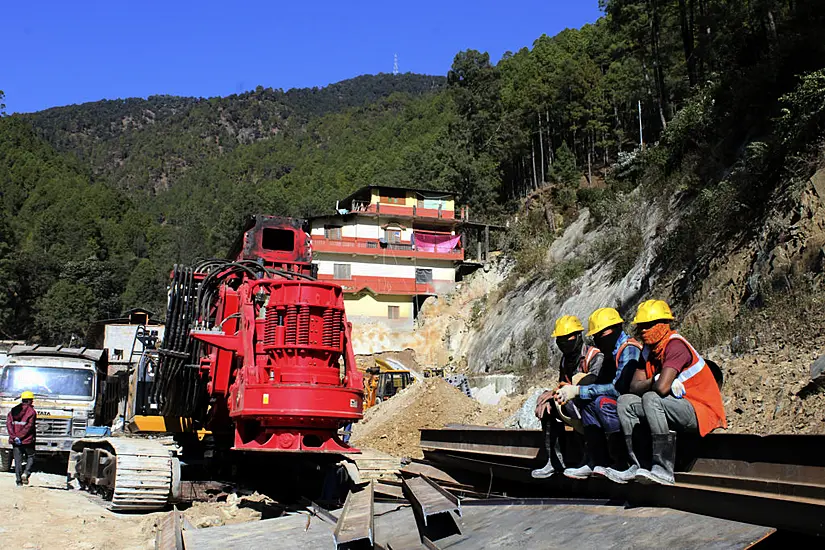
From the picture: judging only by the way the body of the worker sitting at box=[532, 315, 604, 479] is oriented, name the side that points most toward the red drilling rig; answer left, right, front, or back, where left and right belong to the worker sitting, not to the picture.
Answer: right

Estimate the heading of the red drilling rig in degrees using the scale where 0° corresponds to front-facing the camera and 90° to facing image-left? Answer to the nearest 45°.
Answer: approximately 315°

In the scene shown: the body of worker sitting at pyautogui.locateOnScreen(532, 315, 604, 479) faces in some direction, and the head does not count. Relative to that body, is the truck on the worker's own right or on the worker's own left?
on the worker's own right

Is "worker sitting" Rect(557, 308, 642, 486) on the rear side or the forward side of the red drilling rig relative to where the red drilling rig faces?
on the forward side

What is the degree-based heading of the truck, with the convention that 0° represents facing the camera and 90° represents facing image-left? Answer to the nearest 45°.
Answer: approximately 0°

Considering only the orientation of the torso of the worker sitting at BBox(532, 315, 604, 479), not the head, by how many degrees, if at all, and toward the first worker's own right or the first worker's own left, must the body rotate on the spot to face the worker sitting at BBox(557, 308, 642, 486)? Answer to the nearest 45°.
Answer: approximately 90° to the first worker's own left

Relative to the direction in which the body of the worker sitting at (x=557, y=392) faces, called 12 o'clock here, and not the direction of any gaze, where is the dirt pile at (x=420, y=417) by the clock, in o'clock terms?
The dirt pile is roughly at 4 o'clock from the worker sitting.

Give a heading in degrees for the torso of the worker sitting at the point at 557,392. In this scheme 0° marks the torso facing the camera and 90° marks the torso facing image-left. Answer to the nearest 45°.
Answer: approximately 45°

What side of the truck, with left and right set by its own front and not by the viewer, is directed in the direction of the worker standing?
front

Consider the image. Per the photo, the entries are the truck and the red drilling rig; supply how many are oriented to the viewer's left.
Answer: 0

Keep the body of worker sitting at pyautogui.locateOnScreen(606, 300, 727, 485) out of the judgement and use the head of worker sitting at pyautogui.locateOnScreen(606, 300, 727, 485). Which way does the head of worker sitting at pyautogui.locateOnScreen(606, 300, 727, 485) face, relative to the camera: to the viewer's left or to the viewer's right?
to the viewer's left

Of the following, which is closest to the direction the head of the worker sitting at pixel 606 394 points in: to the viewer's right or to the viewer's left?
to the viewer's left
